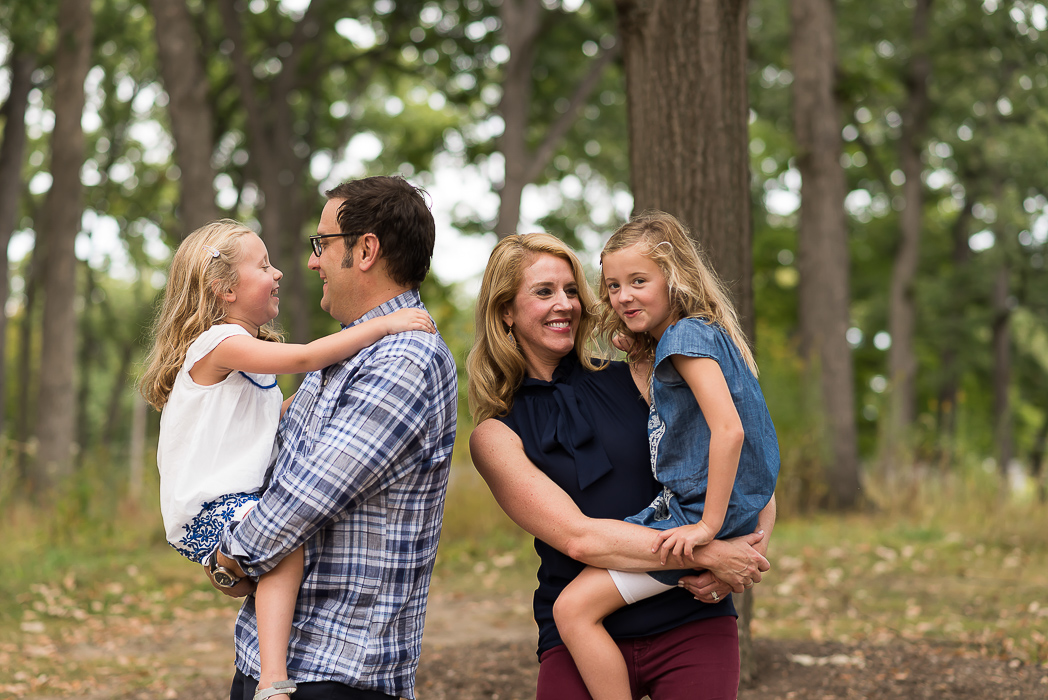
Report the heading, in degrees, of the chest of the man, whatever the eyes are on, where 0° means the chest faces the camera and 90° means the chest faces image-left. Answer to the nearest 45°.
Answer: approximately 90°

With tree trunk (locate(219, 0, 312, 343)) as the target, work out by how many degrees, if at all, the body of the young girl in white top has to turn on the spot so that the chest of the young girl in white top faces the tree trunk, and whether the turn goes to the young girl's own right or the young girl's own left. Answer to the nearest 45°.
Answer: approximately 90° to the young girl's own left

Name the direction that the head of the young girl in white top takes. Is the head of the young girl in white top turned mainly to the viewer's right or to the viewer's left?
to the viewer's right

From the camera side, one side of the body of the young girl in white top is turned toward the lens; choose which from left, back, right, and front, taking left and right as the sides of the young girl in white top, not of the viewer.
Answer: right

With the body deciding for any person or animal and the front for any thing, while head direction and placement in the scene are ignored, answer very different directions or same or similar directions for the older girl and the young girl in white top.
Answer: very different directions
